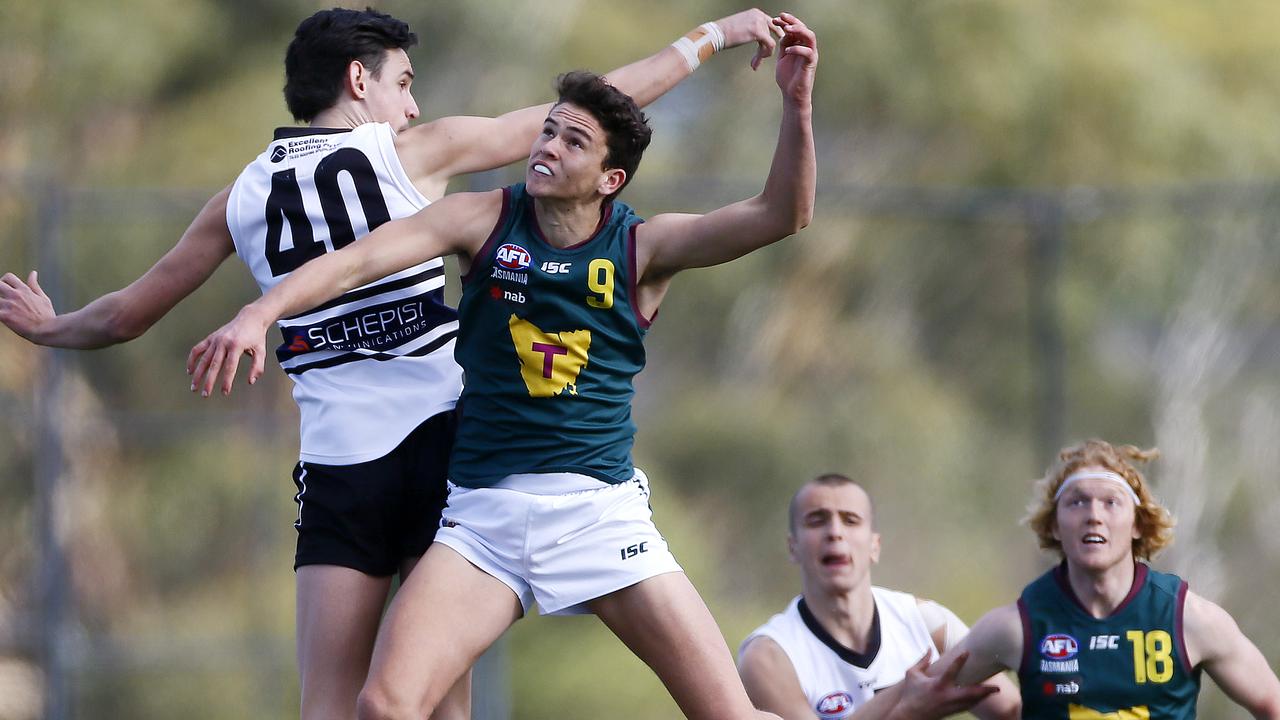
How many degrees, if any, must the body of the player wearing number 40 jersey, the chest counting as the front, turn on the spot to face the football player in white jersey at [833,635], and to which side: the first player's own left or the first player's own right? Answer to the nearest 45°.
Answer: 0° — they already face them

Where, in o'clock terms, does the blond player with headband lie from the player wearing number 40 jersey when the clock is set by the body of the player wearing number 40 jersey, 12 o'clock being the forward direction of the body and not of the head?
The blond player with headband is roughly at 1 o'clock from the player wearing number 40 jersey.

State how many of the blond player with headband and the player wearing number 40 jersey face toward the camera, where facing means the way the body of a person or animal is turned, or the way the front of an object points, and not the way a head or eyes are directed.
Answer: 1

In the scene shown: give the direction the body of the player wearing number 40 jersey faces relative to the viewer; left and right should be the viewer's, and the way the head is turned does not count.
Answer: facing away from the viewer and to the right of the viewer

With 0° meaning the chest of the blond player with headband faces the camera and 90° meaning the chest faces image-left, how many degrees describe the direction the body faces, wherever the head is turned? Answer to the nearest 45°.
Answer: approximately 0°

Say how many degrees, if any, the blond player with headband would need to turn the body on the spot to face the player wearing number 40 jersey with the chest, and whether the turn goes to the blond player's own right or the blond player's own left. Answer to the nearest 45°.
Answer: approximately 45° to the blond player's own right

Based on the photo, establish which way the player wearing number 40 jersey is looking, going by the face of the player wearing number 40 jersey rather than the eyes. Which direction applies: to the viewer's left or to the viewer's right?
to the viewer's right

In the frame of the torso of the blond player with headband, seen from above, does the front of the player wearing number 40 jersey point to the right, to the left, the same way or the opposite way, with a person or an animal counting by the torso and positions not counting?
the opposite way

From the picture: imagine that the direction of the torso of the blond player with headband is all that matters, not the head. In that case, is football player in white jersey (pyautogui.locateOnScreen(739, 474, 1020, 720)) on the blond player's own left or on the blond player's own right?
on the blond player's own right
